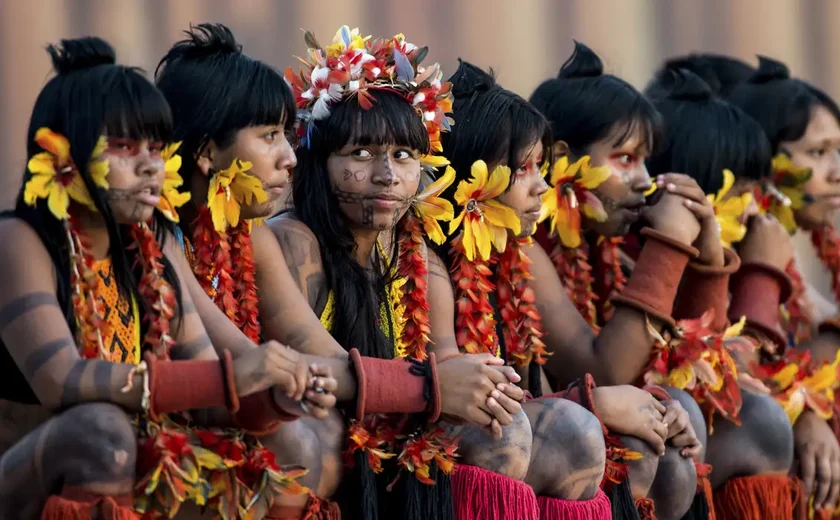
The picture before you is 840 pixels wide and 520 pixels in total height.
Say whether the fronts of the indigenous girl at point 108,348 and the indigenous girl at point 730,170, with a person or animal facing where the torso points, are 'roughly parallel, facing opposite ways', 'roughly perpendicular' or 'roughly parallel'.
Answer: roughly parallel

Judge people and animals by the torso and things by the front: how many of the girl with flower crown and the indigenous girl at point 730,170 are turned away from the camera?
0

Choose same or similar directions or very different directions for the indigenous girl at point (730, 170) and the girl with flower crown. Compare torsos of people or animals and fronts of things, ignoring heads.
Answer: same or similar directions

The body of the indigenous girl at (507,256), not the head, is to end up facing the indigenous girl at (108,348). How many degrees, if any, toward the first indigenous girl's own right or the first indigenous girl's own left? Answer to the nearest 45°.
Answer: approximately 90° to the first indigenous girl's own right

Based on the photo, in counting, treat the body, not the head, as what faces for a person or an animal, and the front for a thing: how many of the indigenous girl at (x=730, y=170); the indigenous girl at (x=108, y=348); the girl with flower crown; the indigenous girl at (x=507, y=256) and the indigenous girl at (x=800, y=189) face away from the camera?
0

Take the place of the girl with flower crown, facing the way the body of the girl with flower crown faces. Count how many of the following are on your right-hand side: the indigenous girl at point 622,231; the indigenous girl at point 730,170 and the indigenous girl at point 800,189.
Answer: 0

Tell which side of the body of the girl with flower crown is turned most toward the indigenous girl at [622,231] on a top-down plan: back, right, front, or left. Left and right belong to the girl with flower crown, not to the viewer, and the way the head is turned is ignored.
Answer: left

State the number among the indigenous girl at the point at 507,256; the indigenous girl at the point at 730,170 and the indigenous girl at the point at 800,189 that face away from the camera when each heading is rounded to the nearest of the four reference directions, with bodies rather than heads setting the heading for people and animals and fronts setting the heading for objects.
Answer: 0

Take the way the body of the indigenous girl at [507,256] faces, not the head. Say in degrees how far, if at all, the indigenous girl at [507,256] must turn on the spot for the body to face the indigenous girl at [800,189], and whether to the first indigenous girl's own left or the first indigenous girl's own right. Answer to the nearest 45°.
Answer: approximately 90° to the first indigenous girl's own left

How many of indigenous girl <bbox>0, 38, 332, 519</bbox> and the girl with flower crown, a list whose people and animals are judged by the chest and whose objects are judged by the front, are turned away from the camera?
0
